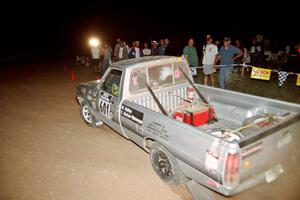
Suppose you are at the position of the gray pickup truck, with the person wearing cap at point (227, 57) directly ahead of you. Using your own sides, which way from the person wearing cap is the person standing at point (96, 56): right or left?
left

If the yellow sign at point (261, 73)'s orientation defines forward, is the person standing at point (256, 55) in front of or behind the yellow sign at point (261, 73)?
behind

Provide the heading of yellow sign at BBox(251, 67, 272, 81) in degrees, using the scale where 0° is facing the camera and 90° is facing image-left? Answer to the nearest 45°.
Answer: approximately 0°

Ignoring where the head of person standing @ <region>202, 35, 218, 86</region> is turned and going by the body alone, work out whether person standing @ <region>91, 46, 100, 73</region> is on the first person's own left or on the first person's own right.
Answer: on the first person's own right

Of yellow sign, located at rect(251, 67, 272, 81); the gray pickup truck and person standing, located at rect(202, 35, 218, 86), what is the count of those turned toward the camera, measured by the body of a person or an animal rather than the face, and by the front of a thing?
2

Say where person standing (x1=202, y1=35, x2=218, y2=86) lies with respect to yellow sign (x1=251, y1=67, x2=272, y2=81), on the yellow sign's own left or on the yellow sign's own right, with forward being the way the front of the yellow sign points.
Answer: on the yellow sign's own right

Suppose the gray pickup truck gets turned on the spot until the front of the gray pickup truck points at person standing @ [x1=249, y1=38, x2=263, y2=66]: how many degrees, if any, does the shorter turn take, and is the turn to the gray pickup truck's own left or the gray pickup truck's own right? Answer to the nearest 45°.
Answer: approximately 45° to the gray pickup truck's own right

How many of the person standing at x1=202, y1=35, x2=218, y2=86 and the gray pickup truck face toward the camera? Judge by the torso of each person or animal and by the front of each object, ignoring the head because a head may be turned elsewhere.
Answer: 1

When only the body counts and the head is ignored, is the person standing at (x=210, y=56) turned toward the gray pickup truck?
yes

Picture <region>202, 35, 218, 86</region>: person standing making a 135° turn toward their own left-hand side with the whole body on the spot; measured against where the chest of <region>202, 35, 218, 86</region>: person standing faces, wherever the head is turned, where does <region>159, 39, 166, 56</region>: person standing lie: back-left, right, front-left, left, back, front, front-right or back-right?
left

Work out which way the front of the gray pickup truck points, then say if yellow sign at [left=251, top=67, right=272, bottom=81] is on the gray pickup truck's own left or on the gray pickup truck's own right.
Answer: on the gray pickup truck's own right

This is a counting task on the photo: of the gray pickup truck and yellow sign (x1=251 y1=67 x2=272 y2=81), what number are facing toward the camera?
1

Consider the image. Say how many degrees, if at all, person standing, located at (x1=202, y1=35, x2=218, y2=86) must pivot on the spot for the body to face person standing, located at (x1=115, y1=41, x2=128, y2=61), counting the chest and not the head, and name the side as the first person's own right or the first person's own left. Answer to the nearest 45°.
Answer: approximately 135° to the first person's own right

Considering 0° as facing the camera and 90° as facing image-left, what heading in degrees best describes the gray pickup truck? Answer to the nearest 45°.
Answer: approximately 135°

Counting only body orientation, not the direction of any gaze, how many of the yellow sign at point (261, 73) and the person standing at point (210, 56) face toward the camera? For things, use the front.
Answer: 2

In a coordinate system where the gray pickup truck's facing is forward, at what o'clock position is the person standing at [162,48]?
The person standing is roughly at 1 o'clock from the gray pickup truck.
